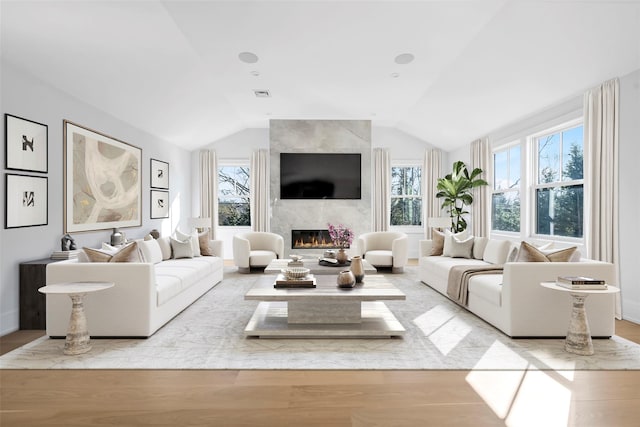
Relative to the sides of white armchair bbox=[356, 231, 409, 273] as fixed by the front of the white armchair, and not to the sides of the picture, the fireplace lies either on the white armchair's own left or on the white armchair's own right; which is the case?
on the white armchair's own right

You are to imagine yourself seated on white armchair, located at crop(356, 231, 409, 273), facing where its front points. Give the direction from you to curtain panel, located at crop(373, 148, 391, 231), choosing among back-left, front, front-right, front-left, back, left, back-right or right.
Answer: back-right

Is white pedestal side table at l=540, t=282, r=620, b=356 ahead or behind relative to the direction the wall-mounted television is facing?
ahead

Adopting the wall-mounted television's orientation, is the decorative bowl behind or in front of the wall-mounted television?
in front

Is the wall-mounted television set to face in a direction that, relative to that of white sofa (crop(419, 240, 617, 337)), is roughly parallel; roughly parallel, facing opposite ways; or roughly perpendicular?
roughly perpendicular

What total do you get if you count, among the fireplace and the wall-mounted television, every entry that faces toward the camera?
2

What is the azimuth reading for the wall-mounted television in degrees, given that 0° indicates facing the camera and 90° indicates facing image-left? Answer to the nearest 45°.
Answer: approximately 0°

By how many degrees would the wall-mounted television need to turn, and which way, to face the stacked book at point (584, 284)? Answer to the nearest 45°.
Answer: approximately 45° to its left

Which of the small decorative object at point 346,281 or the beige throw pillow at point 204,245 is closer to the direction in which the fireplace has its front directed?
the small decorative object

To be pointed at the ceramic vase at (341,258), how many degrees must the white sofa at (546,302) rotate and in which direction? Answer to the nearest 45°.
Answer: approximately 45° to its right
